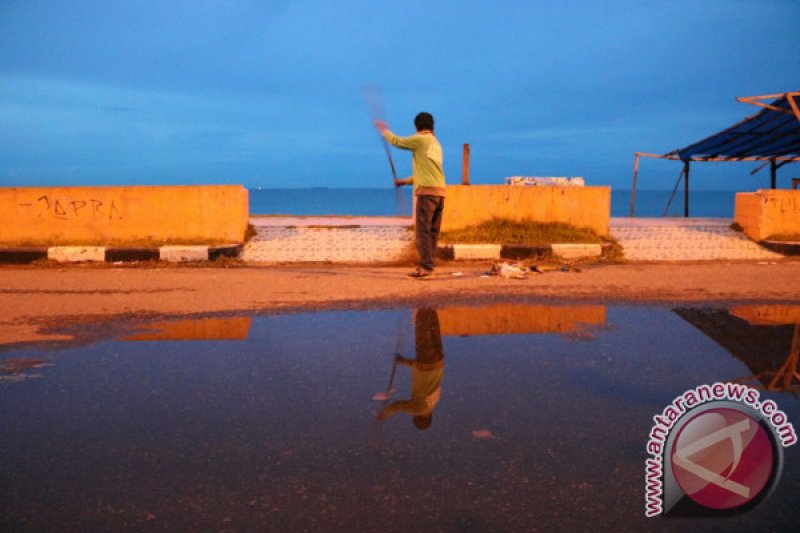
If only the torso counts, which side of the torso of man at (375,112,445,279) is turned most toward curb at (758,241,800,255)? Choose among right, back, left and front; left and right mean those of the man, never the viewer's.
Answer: right

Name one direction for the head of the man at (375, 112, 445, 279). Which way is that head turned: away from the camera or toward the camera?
away from the camera

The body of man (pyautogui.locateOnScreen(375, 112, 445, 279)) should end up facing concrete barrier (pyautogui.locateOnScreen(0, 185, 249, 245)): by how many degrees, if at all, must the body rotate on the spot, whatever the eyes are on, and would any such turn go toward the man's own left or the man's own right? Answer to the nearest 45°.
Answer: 0° — they already face it

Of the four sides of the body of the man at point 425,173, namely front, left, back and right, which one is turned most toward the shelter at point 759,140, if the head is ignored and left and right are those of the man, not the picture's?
right

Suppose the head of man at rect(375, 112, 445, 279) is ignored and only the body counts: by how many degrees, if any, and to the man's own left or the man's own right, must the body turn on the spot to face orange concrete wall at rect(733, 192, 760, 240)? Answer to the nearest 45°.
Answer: approximately 90° to the man's own right

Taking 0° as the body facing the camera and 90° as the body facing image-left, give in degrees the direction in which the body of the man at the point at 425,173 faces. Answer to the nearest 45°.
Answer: approximately 135°
